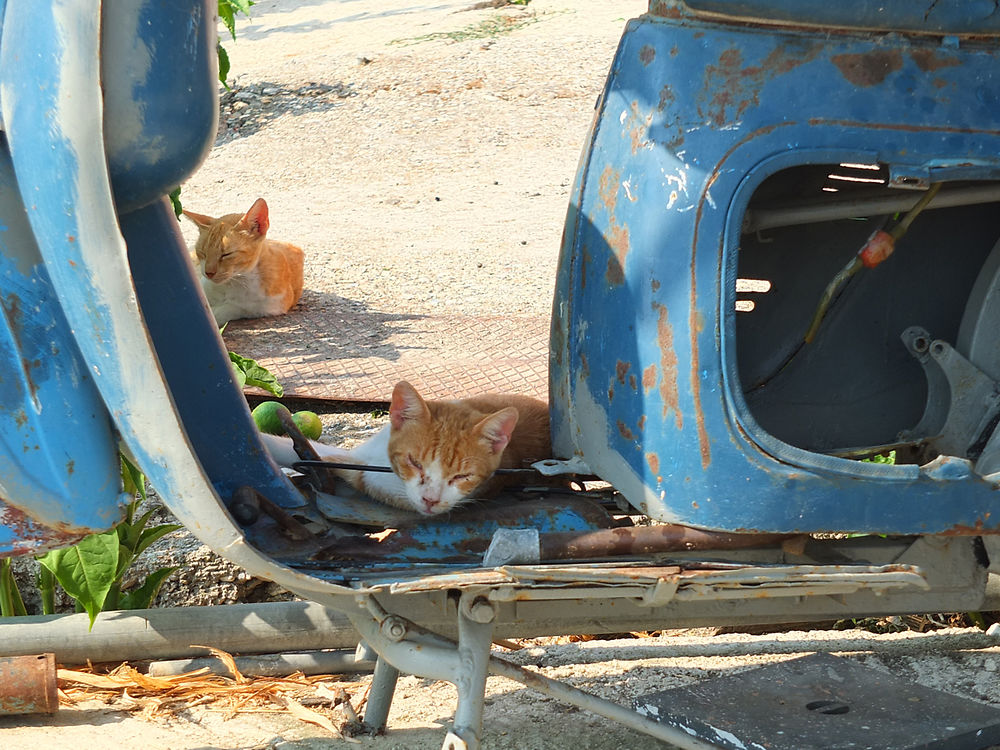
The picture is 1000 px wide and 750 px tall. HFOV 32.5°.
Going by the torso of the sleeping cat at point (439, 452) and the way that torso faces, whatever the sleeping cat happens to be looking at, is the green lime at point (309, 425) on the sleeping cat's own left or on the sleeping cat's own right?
on the sleeping cat's own right

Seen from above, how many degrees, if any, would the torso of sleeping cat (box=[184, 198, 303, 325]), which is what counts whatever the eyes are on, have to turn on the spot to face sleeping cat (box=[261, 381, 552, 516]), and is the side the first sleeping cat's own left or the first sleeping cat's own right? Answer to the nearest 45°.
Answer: approximately 45° to the first sleeping cat's own left

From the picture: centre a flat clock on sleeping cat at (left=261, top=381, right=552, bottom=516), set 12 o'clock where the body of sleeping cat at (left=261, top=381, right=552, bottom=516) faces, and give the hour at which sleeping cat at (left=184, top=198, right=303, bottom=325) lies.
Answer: sleeping cat at (left=184, top=198, right=303, bottom=325) is roughly at 4 o'clock from sleeping cat at (left=261, top=381, right=552, bottom=516).

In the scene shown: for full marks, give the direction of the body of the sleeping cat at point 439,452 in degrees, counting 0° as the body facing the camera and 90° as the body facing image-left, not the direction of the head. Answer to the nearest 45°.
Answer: approximately 45°

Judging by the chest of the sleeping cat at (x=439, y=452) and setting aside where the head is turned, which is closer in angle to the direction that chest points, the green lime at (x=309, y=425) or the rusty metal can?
the rusty metal can

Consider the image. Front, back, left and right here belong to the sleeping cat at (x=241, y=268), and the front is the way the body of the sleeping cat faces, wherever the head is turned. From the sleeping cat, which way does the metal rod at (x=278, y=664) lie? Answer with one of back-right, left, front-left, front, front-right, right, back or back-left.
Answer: front-left

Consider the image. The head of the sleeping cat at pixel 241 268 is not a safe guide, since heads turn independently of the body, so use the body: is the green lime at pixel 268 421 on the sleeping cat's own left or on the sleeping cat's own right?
on the sleeping cat's own left

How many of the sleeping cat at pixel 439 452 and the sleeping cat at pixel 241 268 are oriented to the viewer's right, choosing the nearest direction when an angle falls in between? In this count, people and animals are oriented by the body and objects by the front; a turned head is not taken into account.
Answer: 0
